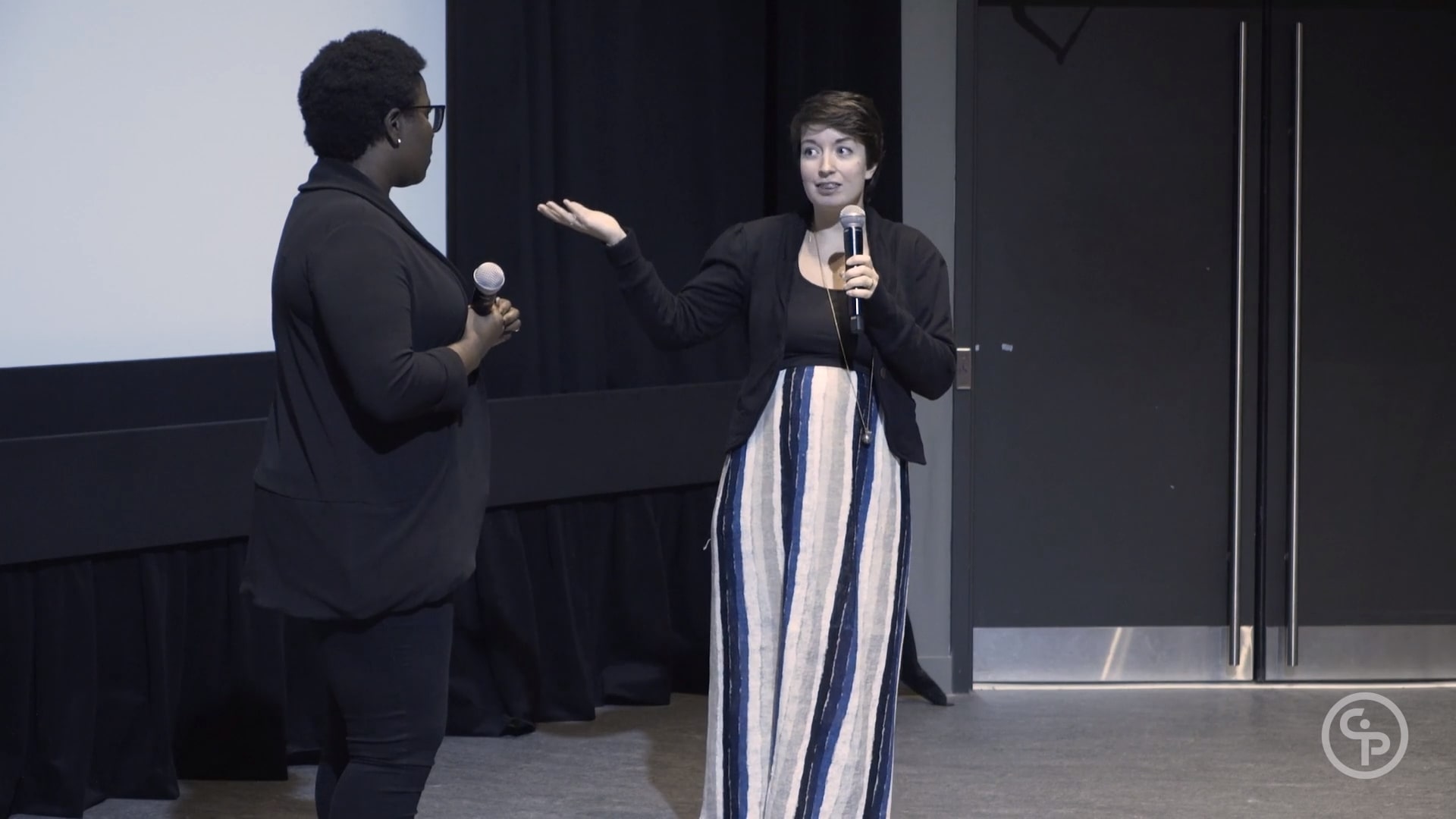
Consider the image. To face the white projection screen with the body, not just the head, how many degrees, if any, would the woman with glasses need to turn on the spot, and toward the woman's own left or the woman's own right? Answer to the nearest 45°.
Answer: approximately 90° to the woman's own left

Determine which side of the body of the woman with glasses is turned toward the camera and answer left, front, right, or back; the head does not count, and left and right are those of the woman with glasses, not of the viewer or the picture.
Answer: right
